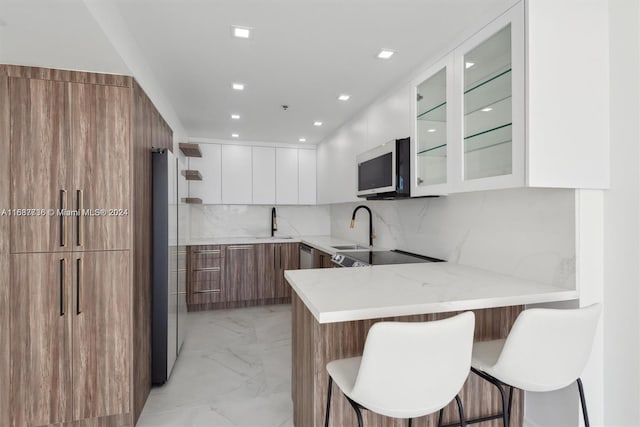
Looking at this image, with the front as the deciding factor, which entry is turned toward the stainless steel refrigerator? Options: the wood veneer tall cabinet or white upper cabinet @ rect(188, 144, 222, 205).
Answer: the white upper cabinet

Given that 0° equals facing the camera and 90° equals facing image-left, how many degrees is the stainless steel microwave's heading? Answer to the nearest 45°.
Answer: approximately 45°

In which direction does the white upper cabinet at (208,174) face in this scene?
toward the camera

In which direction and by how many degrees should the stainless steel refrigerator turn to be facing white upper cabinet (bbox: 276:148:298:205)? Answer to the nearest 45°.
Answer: approximately 45° to its left

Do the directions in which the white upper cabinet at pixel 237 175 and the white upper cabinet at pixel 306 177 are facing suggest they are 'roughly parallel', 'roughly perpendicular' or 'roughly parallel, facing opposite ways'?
roughly parallel

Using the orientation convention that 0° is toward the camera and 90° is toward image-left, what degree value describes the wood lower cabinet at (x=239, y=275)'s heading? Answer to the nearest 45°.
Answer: approximately 0°

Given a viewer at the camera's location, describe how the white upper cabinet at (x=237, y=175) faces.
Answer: facing the viewer

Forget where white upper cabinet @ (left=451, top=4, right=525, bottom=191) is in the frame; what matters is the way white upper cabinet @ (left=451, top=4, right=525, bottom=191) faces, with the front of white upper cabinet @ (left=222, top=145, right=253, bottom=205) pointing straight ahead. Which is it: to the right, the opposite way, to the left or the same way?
to the right

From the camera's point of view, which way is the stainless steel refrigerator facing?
to the viewer's right

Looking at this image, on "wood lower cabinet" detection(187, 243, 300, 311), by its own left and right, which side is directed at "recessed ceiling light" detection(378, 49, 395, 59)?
front

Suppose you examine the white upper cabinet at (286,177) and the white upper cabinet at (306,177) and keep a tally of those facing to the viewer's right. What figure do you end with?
0

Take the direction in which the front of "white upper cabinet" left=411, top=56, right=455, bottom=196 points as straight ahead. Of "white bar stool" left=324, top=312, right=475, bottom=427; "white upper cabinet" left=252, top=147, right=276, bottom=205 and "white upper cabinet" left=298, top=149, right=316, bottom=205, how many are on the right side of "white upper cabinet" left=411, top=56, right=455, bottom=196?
2

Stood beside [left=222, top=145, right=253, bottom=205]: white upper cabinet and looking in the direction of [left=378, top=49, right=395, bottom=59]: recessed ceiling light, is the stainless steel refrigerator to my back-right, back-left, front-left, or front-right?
front-right

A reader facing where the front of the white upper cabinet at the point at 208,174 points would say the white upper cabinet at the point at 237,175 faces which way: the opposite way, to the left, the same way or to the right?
the same way

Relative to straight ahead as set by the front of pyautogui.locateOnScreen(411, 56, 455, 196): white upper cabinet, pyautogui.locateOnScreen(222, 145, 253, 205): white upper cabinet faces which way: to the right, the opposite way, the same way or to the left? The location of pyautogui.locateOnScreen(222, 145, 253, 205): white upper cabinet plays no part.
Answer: to the left

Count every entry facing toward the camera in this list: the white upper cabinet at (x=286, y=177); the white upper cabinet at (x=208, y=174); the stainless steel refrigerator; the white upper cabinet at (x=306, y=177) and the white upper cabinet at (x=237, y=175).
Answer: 4
